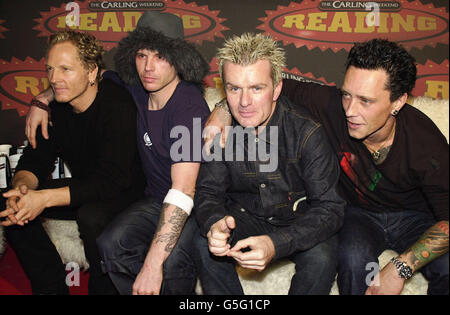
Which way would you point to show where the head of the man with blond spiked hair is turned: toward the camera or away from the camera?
toward the camera

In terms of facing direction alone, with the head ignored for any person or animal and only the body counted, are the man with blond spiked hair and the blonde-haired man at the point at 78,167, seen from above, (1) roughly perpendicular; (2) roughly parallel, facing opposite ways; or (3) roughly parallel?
roughly parallel

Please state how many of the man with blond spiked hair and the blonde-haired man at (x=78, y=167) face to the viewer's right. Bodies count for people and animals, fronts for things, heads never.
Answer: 0

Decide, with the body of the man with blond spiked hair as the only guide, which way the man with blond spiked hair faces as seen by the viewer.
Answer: toward the camera

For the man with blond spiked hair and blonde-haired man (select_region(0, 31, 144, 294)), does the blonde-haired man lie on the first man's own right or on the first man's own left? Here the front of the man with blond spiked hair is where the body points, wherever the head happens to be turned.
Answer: on the first man's own right
